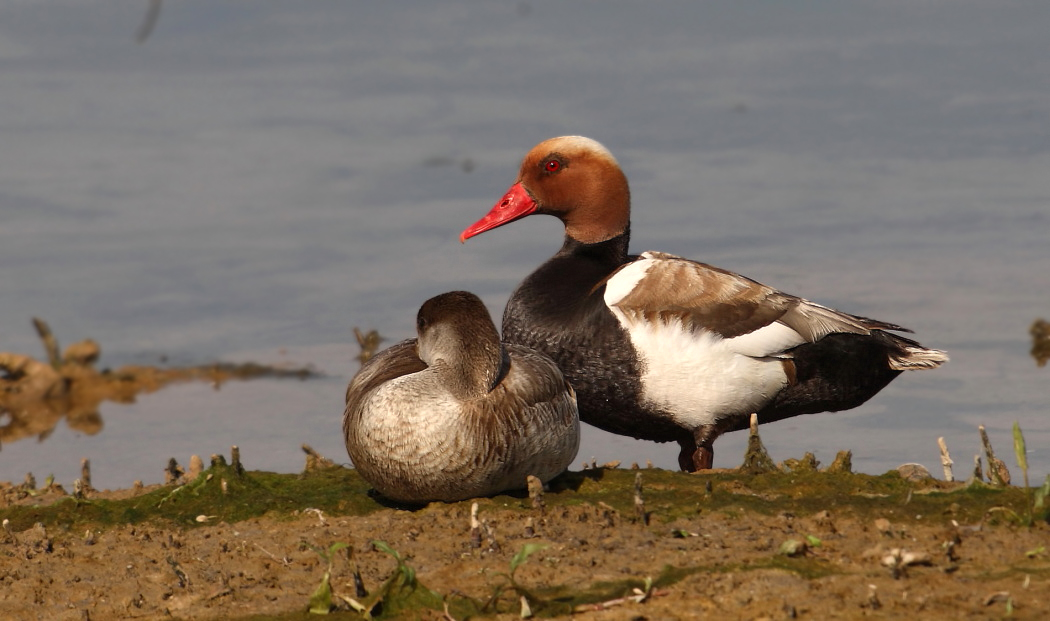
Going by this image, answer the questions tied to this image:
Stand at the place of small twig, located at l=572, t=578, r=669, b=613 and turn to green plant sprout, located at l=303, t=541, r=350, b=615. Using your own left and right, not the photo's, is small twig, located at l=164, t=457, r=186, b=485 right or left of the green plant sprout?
right

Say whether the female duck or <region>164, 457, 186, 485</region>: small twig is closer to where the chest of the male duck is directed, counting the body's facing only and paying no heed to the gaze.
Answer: the small twig

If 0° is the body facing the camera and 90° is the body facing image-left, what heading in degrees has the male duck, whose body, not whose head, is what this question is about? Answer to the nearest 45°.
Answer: approximately 90°

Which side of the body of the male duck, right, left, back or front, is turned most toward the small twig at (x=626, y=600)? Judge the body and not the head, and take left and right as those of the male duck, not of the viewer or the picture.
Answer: left

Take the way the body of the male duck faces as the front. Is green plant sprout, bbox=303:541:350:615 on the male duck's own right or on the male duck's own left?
on the male duck's own left

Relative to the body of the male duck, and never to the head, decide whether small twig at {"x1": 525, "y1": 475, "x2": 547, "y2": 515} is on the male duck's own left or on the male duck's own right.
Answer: on the male duck's own left

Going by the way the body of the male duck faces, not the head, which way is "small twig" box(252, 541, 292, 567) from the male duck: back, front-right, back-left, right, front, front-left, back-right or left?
front-left

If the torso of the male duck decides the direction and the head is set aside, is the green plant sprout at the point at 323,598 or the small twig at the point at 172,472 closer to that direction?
the small twig

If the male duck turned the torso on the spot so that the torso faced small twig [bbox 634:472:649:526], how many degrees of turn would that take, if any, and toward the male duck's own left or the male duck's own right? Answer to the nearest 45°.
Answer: approximately 90° to the male duck's own left

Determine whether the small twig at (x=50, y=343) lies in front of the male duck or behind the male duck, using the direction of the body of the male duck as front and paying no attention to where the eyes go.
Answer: in front
